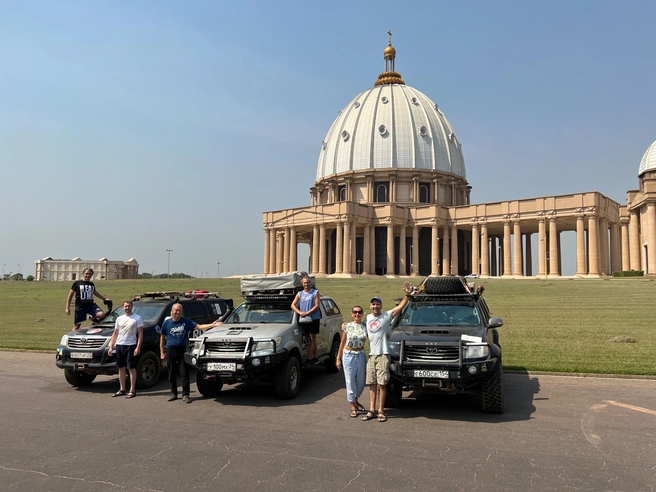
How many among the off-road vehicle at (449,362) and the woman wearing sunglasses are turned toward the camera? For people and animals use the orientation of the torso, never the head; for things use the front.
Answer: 2

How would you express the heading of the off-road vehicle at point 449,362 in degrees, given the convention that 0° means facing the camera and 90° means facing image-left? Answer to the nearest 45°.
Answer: approximately 0°

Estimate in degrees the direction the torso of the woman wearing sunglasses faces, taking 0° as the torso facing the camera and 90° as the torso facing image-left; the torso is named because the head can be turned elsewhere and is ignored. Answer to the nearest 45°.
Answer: approximately 0°

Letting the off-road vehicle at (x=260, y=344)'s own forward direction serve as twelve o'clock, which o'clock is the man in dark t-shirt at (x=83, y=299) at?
The man in dark t-shirt is roughly at 3 o'clock from the off-road vehicle.

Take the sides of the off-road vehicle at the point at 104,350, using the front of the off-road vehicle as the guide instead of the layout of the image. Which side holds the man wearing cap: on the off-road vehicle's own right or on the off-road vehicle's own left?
on the off-road vehicle's own left

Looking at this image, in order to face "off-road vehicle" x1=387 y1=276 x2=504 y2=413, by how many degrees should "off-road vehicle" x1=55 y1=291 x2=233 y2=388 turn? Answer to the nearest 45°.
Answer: approximately 90° to its left

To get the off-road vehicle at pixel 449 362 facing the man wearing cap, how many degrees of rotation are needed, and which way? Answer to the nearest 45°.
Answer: approximately 90° to its right

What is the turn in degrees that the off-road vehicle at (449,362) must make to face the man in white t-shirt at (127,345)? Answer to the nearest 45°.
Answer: approximately 90° to its right
